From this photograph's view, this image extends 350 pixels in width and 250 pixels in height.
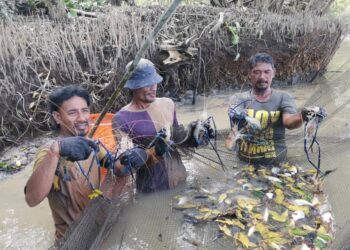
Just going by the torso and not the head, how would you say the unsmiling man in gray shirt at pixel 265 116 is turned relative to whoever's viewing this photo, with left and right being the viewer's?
facing the viewer

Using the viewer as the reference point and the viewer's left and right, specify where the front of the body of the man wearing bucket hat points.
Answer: facing the viewer and to the right of the viewer

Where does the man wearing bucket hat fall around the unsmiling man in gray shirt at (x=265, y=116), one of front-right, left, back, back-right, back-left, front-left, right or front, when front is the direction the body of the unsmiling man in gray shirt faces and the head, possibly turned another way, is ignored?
front-right

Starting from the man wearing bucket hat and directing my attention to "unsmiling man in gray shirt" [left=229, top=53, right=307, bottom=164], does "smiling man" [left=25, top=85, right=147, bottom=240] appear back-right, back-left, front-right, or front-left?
back-right

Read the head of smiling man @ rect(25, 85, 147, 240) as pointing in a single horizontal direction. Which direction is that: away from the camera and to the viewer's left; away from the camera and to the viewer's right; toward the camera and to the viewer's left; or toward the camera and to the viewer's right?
toward the camera and to the viewer's right

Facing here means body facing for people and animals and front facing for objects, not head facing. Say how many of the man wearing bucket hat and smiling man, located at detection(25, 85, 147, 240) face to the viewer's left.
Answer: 0

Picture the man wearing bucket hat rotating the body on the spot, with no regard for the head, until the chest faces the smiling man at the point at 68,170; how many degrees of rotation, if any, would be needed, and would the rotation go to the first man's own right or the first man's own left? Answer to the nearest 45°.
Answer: approximately 90° to the first man's own right

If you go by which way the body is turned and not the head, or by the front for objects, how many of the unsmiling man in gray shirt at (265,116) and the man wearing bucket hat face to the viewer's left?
0

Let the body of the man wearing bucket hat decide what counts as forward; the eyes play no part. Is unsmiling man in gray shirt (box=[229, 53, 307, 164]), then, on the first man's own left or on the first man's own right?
on the first man's own left
